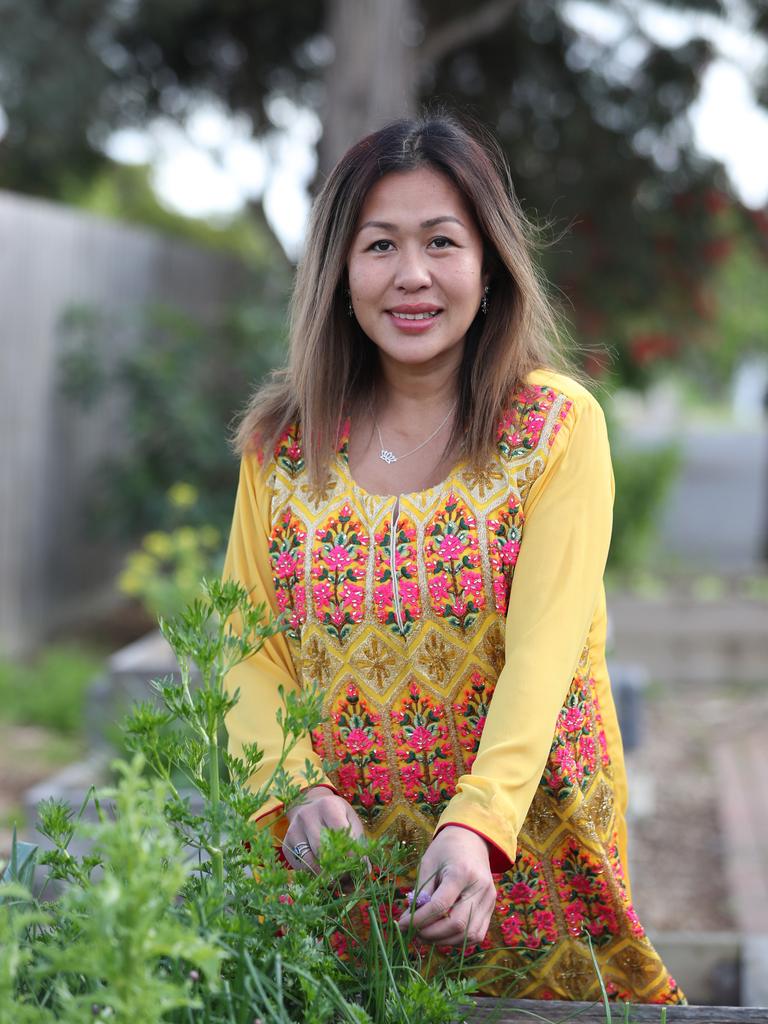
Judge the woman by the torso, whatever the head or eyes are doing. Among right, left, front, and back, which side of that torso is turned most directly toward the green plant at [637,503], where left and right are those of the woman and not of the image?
back

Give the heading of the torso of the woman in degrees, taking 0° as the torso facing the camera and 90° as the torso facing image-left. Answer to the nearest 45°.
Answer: approximately 0°

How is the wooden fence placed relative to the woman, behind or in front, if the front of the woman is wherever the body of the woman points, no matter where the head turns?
behind

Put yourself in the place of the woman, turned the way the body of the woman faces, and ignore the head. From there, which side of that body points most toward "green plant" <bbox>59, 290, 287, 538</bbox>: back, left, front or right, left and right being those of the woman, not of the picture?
back

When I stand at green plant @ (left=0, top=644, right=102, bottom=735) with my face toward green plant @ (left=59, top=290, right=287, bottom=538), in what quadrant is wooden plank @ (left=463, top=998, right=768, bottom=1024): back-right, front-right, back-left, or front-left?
back-right

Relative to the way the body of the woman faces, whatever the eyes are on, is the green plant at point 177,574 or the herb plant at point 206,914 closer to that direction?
the herb plant

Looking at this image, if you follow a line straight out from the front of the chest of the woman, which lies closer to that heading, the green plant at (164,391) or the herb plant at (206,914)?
the herb plant

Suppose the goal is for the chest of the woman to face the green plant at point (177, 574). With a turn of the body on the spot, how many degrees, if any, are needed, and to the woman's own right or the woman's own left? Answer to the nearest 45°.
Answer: approximately 180°

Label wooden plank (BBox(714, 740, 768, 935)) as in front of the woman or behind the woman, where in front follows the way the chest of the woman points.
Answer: behind
